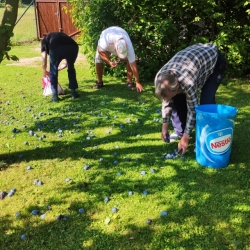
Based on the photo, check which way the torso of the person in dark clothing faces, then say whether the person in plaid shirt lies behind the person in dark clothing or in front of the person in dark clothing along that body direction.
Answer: behind

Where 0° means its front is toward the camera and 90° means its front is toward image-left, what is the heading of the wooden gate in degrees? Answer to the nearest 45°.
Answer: approximately 0°

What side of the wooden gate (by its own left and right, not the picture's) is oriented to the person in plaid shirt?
front

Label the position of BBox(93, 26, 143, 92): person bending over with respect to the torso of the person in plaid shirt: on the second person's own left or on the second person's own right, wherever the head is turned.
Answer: on the second person's own right

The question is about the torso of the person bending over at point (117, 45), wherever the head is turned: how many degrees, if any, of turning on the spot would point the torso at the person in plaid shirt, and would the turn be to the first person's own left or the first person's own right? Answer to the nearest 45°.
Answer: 0° — they already face them

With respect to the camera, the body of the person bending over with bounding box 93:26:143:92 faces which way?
toward the camera

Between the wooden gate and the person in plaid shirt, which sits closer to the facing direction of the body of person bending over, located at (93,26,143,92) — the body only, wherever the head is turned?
the person in plaid shirt

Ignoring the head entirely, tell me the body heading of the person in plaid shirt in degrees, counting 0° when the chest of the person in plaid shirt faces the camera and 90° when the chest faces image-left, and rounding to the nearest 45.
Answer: approximately 45°

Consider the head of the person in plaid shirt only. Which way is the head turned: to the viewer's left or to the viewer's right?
to the viewer's left

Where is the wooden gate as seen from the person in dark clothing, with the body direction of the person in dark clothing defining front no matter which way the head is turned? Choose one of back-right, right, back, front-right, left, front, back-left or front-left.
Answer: front-right

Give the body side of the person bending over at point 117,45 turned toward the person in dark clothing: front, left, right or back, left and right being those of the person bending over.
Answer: right

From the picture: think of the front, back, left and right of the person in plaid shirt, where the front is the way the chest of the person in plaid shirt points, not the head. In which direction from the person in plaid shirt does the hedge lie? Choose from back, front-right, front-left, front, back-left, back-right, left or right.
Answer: back-right
